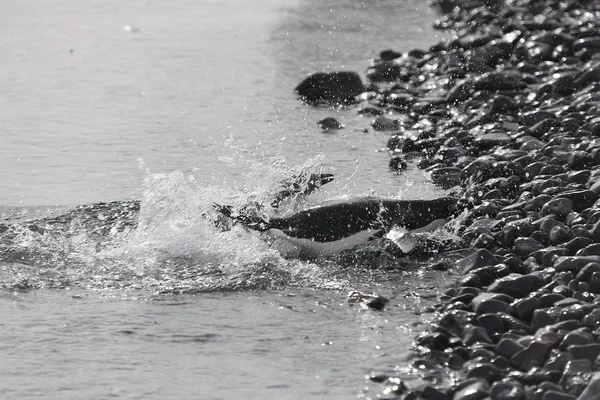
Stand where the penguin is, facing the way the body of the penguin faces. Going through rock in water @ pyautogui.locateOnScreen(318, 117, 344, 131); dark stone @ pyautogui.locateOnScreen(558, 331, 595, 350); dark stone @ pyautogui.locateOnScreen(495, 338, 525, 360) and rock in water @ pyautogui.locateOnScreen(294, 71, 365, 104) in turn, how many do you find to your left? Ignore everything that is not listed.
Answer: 2
